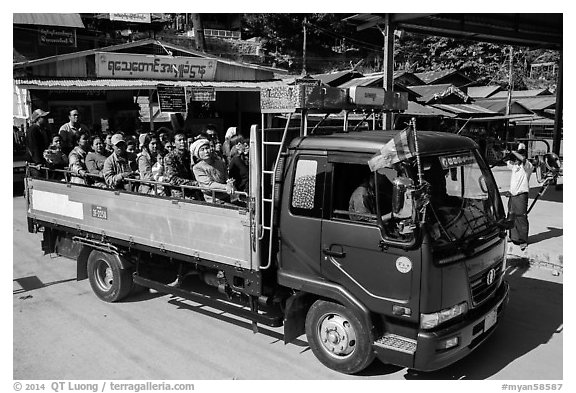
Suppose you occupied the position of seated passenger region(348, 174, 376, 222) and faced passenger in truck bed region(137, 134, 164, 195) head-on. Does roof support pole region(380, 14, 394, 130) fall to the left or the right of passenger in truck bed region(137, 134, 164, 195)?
right

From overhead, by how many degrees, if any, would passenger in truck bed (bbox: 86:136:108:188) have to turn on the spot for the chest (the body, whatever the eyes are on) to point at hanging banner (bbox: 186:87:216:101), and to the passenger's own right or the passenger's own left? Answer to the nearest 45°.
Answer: approximately 135° to the passenger's own left

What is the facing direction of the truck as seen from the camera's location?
facing the viewer and to the right of the viewer

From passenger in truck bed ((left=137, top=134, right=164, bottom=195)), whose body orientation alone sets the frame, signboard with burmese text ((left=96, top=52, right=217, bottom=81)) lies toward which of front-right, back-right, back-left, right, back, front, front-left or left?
back-left

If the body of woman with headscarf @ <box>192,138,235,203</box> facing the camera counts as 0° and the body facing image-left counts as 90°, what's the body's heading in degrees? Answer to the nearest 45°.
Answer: approximately 315°

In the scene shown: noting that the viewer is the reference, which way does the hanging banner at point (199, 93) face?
facing the viewer

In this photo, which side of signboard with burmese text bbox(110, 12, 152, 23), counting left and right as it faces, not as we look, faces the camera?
front
